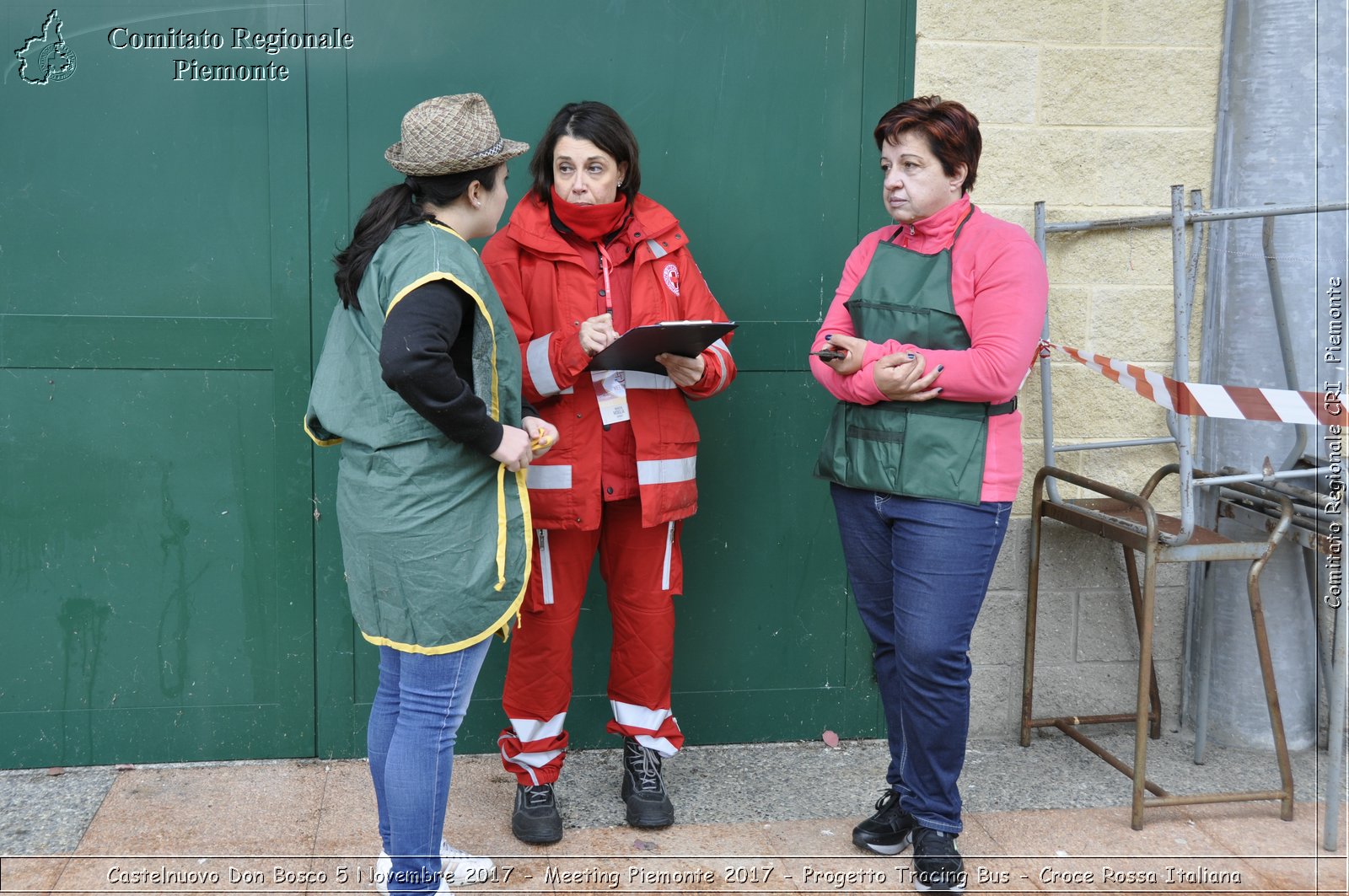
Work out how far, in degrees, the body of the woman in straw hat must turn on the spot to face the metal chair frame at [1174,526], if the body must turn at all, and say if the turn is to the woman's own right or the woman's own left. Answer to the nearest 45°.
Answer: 0° — they already face it

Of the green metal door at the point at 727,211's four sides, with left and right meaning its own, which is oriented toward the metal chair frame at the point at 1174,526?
left

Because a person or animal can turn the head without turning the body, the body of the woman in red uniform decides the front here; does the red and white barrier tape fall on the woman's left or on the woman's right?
on the woman's left

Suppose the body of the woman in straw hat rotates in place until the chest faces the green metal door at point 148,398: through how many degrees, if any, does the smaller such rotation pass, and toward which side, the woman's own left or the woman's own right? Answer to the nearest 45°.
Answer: approximately 135° to the woman's own left

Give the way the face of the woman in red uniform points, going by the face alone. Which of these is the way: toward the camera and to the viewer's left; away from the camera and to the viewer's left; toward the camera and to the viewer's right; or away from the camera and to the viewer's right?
toward the camera and to the viewer's left

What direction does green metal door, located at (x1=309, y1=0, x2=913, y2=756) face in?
toward the camera

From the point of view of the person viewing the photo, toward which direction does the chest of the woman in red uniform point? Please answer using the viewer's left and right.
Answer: facing the viewer

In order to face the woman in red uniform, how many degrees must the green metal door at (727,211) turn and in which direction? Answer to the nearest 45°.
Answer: approximately 45° to its right

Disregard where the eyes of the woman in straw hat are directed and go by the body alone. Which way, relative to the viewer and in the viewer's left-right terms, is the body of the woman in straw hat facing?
facing to the right of the viewer

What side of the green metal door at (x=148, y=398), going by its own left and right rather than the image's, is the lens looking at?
front

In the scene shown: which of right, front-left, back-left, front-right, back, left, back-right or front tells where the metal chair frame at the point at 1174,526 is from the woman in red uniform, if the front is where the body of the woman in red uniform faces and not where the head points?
left

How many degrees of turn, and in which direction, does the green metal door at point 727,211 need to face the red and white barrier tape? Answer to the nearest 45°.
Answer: approximately 90° to its left

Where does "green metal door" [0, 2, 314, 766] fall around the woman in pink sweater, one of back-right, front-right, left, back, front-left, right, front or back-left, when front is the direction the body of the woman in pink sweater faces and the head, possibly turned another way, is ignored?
front-right

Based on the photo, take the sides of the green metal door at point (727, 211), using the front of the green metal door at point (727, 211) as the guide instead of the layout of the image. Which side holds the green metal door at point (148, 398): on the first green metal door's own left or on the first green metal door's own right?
on the first green metal door's own right

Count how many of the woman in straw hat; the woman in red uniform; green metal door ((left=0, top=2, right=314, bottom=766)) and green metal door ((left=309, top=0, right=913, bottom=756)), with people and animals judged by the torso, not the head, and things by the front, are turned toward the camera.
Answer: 3

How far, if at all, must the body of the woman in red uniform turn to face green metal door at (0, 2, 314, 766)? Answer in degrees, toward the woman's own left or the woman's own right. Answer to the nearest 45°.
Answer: approximately 90° to the woman's own right

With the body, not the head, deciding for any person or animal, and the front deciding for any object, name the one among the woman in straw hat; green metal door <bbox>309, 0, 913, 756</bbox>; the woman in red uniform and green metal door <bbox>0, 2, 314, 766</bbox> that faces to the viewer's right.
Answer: the woman in straw hat
